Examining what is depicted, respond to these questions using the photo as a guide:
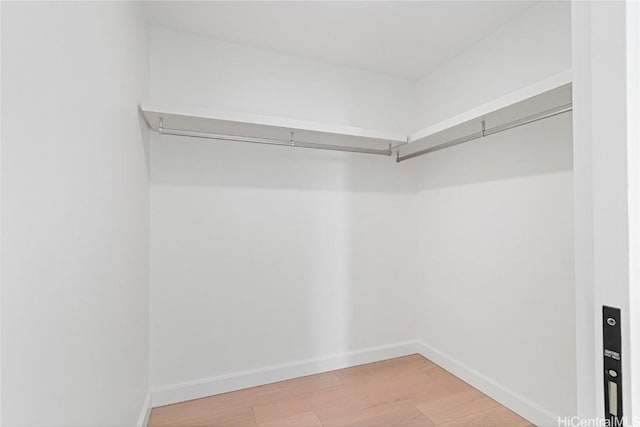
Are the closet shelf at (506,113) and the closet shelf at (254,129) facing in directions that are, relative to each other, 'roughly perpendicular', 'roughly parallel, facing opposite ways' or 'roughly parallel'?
roughly perpendicular

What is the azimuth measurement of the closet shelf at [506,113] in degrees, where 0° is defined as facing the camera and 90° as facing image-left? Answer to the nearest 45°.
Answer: approximately 45°

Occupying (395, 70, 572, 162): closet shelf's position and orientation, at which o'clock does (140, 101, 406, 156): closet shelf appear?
(140, 101, 406, 156): closet shelf is roughly at 1 o'clock from (395, 70, 572, 162): closet shelf.

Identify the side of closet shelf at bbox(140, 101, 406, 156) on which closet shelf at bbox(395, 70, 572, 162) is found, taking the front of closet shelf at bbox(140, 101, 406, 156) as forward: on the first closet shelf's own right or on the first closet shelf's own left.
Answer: on the first closet shelf's own left

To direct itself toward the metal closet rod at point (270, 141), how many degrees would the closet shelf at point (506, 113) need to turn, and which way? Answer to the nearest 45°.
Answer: approximately 45° to its right

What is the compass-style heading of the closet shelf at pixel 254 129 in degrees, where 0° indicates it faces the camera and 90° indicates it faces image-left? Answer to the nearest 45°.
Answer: approximately 0°

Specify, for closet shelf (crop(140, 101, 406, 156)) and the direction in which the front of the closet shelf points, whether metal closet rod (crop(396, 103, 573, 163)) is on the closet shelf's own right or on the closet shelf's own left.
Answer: on the closet shelf's own left
